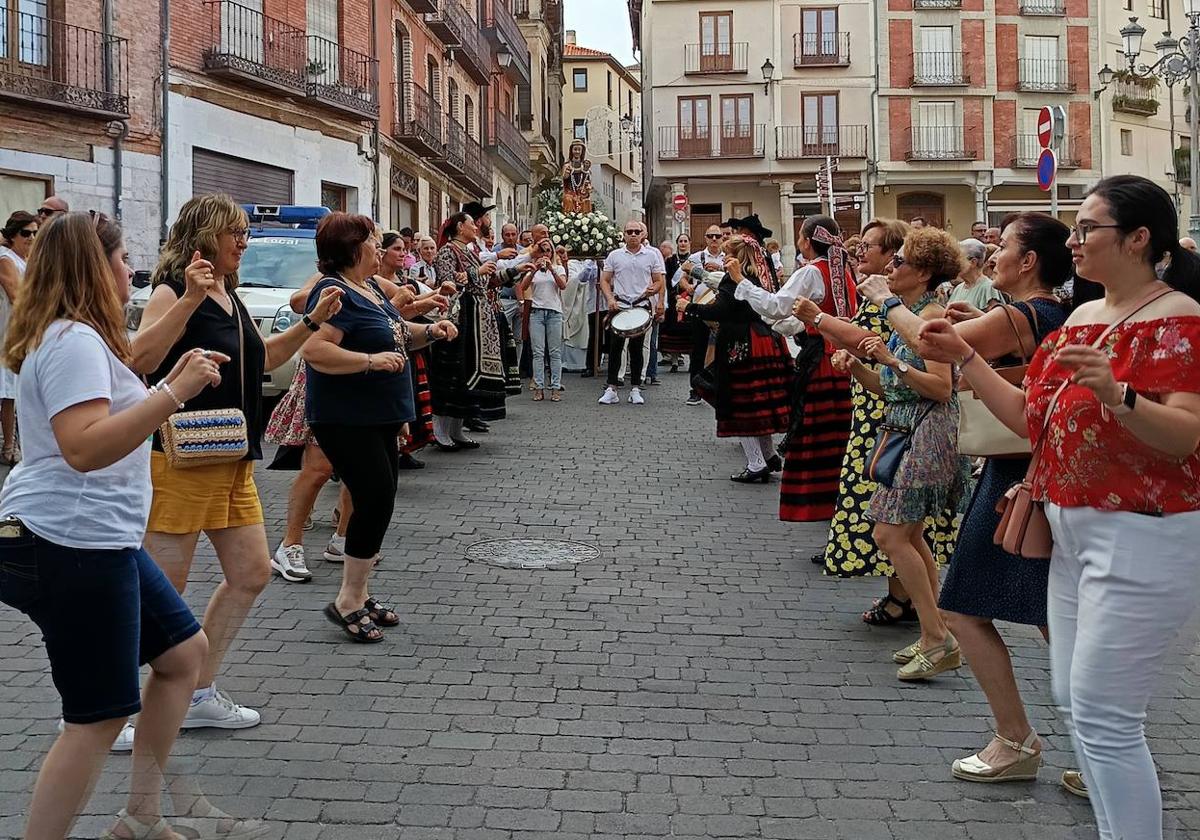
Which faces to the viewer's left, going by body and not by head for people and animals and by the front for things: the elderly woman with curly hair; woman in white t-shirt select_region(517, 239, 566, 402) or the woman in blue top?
the elderly woman with curly hair

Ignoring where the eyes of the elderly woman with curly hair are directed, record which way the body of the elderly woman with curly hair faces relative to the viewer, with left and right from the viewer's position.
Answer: facing to the left of the viewer

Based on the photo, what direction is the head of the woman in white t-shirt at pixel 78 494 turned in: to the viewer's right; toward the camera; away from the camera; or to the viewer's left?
to the viewer's right

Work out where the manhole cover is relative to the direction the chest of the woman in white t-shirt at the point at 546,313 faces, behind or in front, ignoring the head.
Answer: in front

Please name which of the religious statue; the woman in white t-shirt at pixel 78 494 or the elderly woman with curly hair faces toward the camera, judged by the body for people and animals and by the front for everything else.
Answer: the religious statue

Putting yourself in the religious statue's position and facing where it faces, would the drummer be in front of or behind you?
in front

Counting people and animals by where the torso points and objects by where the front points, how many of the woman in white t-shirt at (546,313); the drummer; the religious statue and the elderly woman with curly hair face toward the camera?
3

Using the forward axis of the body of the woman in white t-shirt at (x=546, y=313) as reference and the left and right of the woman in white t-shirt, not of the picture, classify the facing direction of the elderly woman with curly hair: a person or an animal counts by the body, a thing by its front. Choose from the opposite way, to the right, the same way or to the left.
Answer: to the right

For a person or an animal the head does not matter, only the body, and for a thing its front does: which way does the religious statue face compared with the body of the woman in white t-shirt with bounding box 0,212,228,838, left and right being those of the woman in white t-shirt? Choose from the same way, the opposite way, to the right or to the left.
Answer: to the right

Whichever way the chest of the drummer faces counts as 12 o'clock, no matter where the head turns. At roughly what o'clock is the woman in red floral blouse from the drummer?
The woman in red floral blouse is roughly at 12 o'clock from the drummer.

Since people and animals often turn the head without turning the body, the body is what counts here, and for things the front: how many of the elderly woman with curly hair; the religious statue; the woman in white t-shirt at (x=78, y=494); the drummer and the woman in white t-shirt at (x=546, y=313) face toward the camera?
3

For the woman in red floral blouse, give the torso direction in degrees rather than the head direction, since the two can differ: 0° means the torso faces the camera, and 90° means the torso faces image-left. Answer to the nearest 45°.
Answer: approximately 45°

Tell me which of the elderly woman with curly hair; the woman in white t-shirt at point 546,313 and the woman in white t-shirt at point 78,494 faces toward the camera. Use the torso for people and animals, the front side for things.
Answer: the woman in white t-shirt at point 546,313

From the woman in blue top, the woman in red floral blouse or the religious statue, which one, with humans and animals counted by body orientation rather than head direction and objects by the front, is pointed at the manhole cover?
the religious statue
